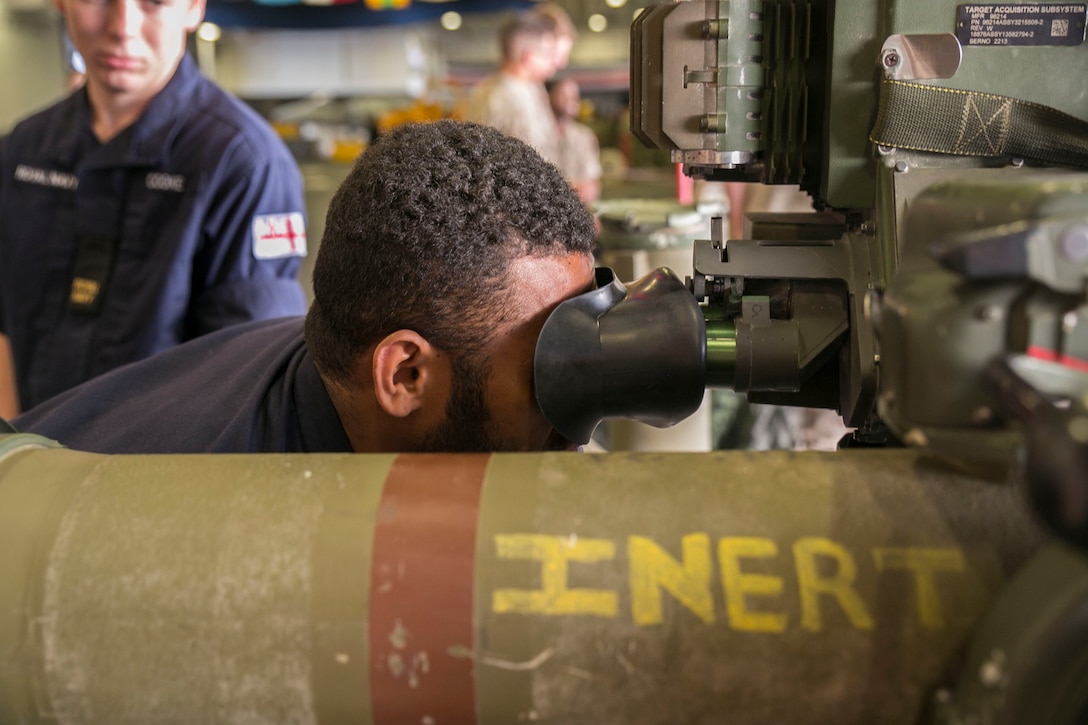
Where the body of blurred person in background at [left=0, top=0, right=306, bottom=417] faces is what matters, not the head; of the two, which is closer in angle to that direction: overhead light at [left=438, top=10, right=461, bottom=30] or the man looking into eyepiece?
the man looking into eyepiece

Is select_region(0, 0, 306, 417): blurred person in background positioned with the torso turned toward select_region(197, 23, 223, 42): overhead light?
no

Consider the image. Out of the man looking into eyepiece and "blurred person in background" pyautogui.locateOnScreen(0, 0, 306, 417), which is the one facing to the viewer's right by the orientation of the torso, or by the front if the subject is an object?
the man looking into eyepiece

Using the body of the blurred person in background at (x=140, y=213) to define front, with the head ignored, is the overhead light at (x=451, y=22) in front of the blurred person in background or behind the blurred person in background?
behind

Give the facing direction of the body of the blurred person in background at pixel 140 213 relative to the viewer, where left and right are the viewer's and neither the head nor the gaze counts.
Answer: facing the viewer and to the left of the viewer

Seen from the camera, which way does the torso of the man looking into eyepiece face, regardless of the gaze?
to the viewer's right

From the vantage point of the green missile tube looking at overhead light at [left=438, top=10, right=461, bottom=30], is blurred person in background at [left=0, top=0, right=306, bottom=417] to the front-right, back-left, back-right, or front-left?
front-left

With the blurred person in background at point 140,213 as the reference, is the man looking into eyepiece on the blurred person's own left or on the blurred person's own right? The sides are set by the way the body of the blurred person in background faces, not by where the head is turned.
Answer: on the blurred person's own left

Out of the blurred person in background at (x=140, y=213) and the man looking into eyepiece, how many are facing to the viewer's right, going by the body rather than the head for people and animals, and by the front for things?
1

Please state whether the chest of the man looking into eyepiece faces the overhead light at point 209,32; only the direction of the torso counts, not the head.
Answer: no

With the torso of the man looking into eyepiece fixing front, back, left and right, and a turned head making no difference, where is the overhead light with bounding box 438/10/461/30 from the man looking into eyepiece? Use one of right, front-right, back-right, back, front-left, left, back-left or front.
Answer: left
